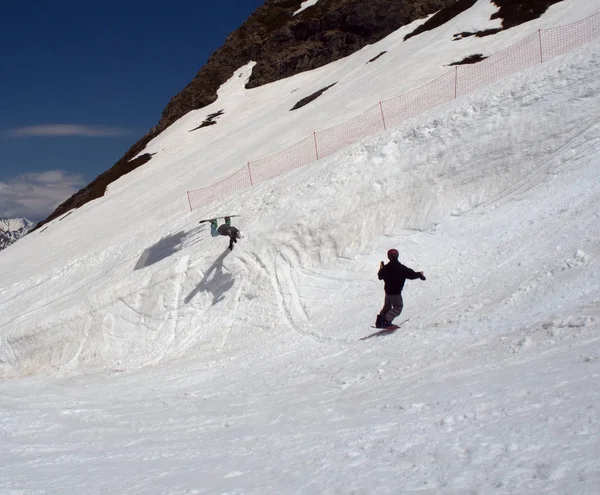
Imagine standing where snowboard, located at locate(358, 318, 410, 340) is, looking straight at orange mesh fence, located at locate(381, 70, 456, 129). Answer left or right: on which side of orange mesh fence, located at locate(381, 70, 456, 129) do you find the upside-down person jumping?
left

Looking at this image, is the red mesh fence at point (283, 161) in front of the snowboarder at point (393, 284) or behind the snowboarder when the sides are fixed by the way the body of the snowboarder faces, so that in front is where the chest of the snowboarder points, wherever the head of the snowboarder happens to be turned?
in front

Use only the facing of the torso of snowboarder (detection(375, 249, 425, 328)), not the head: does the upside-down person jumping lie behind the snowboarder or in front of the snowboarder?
in front

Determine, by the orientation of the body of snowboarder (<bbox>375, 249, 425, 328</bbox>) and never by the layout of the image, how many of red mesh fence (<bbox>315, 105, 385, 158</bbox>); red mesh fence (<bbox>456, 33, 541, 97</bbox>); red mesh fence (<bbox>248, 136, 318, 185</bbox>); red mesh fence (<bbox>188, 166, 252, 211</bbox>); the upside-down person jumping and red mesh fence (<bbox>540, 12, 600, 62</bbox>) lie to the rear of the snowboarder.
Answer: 0

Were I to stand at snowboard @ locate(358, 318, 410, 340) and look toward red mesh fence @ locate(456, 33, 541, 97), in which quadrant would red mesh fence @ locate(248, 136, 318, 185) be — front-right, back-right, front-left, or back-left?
front-left

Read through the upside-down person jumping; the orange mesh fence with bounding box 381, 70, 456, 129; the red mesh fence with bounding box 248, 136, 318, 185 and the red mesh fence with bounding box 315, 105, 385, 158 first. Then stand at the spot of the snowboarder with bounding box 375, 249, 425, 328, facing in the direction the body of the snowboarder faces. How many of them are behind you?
0

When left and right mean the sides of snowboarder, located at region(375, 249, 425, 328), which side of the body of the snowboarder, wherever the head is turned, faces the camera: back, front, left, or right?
back

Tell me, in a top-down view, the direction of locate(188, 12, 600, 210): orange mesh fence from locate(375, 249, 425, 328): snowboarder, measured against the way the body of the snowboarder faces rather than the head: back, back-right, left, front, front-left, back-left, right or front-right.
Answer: front

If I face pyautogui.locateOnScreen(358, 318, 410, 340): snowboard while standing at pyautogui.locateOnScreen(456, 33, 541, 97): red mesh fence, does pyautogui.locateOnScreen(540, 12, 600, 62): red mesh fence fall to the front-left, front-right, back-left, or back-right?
back-left

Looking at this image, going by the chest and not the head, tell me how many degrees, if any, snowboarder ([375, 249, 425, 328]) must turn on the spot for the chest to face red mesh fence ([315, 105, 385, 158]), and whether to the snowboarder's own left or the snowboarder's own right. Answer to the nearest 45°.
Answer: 0° — they already face it

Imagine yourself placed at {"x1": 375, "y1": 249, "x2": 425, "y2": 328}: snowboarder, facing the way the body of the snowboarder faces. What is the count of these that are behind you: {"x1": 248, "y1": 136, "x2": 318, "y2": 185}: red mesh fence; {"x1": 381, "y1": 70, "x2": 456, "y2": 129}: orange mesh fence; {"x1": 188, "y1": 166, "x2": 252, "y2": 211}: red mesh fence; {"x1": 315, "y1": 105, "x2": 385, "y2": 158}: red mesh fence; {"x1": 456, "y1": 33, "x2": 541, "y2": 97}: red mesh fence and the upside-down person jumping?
0

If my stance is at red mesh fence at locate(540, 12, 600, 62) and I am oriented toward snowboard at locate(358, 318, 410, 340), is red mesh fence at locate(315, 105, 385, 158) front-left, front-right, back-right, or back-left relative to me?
front-right
